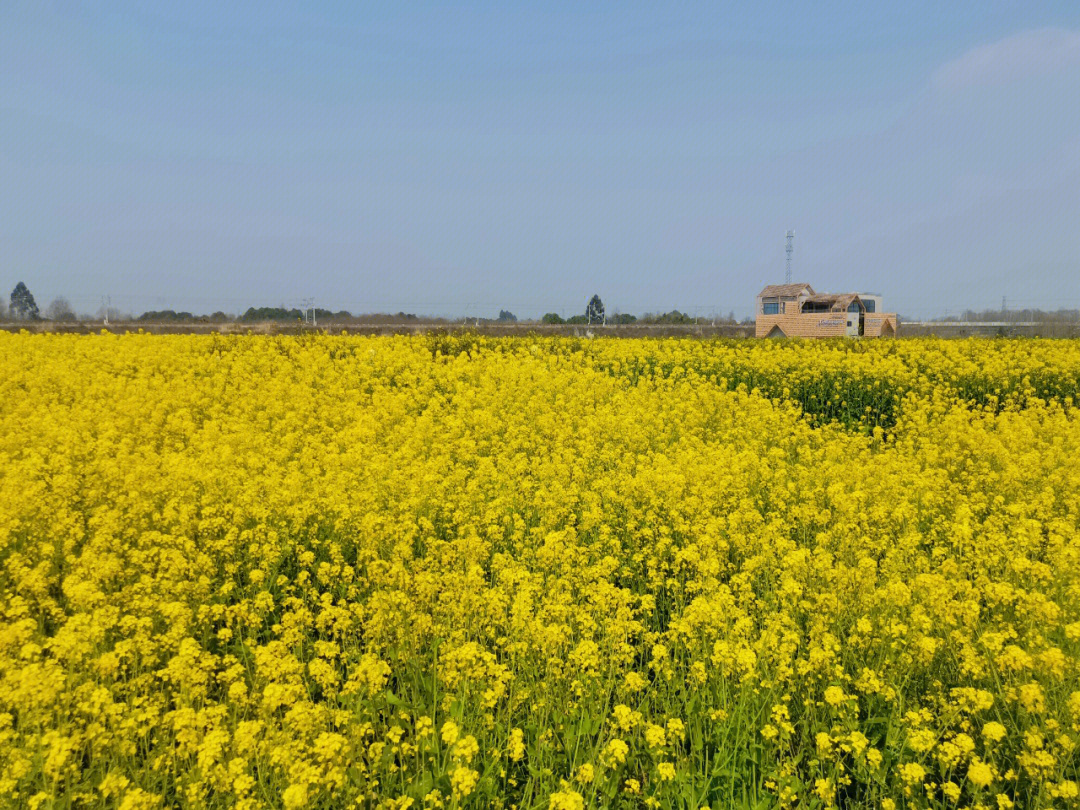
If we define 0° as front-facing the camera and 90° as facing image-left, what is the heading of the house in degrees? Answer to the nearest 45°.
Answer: approximately 0°
